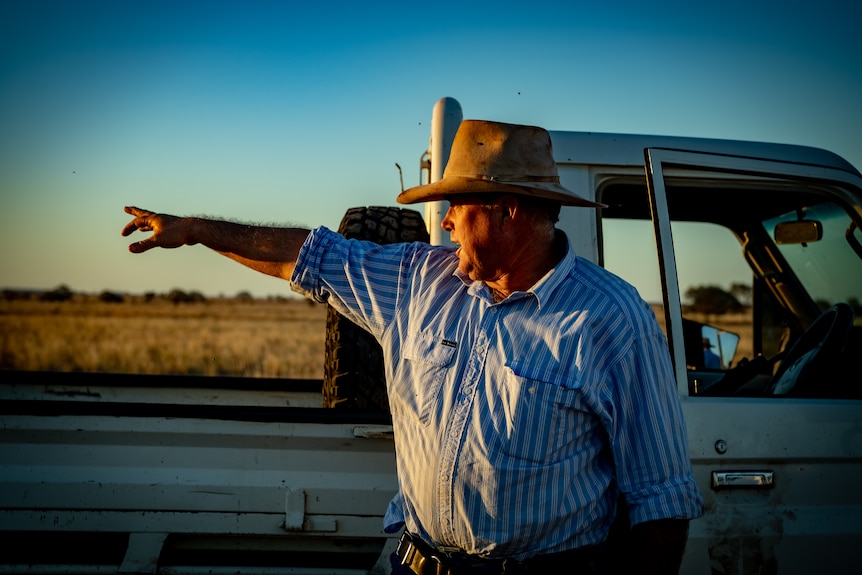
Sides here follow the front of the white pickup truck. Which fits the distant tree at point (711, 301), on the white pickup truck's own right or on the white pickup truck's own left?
on the white pickup truck's own left

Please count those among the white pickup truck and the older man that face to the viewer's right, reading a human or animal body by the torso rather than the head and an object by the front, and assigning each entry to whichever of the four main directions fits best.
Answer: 1

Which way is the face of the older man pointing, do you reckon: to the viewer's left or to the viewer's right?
to the viewer's left

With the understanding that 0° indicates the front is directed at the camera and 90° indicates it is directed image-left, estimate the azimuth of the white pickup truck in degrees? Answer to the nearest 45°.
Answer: approximately 270°

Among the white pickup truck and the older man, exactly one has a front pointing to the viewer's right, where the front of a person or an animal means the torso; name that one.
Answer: the white pickup truck

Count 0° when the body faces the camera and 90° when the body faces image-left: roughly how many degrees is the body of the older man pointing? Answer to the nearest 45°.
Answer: approximately 45°

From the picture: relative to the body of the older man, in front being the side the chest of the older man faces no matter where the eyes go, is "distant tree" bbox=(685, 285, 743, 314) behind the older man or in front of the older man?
behind
